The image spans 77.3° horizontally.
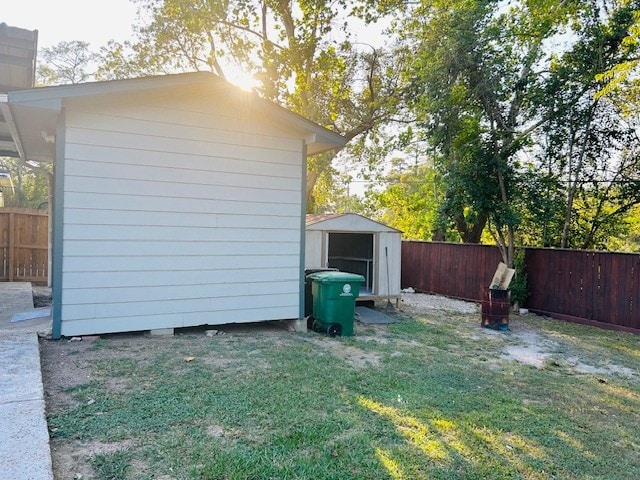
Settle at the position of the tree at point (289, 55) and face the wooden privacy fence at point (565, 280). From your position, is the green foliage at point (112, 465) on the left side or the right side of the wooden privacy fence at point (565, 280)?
right

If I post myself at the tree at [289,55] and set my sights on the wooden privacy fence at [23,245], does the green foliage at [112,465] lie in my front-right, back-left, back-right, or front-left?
front-left

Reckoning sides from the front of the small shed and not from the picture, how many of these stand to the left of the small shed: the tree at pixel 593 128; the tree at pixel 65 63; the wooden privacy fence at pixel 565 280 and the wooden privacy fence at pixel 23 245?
2

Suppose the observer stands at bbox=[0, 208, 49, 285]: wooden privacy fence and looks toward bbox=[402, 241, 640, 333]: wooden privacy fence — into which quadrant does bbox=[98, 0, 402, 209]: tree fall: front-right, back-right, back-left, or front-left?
front-left

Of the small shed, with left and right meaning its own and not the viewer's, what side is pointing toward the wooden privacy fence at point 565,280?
left

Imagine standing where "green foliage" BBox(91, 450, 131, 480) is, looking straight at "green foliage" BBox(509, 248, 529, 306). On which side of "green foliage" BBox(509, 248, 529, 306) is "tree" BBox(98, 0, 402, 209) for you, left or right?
left

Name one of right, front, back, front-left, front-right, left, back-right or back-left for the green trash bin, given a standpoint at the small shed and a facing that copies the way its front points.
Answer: front

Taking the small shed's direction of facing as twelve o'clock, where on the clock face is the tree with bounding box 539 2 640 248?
The tree is roughly at 9 o'clock from the small shed.

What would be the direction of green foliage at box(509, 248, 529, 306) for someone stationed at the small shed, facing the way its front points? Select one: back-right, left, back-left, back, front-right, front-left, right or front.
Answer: left

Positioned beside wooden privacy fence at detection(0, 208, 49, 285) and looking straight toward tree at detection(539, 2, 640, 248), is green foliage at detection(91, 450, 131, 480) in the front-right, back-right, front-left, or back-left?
front-right

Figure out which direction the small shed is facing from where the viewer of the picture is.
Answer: facing the viewer

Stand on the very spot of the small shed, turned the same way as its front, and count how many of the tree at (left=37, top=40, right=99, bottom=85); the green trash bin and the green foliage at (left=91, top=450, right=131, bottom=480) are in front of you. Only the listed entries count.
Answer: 2

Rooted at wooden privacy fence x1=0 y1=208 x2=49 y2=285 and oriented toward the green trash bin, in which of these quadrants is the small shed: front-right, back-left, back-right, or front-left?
front-left

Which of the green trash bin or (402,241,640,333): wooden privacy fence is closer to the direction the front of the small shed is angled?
the green trash bin
